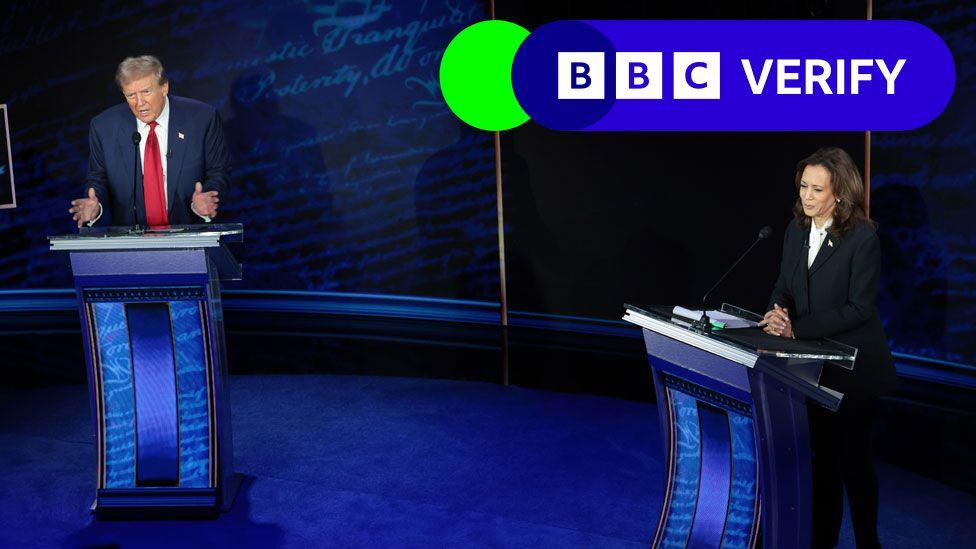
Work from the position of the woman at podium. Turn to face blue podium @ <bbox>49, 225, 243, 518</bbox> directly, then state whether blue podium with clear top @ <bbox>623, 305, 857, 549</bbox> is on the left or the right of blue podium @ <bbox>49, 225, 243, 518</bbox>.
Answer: left

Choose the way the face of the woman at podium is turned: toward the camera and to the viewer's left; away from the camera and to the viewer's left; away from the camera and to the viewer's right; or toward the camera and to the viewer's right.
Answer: toward the camera and to the viewer's left

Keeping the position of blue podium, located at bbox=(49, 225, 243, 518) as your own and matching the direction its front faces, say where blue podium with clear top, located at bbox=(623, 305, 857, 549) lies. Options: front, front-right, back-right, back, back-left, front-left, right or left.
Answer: front-left

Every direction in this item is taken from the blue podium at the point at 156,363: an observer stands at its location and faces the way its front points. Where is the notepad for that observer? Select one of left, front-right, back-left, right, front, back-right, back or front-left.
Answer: front-left

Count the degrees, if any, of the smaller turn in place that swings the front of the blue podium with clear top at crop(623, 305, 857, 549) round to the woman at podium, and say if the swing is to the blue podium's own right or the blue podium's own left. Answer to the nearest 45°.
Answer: approximately 180°

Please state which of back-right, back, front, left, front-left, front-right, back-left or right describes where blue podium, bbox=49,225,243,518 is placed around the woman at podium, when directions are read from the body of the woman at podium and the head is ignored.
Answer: front-right

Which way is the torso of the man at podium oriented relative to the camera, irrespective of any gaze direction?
toward the camera

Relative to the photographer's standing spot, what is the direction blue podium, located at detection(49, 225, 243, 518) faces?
facing the viewer

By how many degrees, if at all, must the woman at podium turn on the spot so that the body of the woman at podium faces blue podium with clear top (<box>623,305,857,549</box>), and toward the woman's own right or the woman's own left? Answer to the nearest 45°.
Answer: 0° — they already face it

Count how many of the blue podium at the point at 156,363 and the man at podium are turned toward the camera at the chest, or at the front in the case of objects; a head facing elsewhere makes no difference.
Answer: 2

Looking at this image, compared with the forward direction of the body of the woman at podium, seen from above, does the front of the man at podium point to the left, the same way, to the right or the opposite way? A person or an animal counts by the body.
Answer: to the left

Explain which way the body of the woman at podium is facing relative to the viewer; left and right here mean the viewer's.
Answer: facing the viewer and to the left of the viewer

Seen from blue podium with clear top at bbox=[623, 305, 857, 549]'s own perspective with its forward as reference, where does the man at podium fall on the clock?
The man at podium is roughly at 2 o'clock from the blue podium with clear top.
